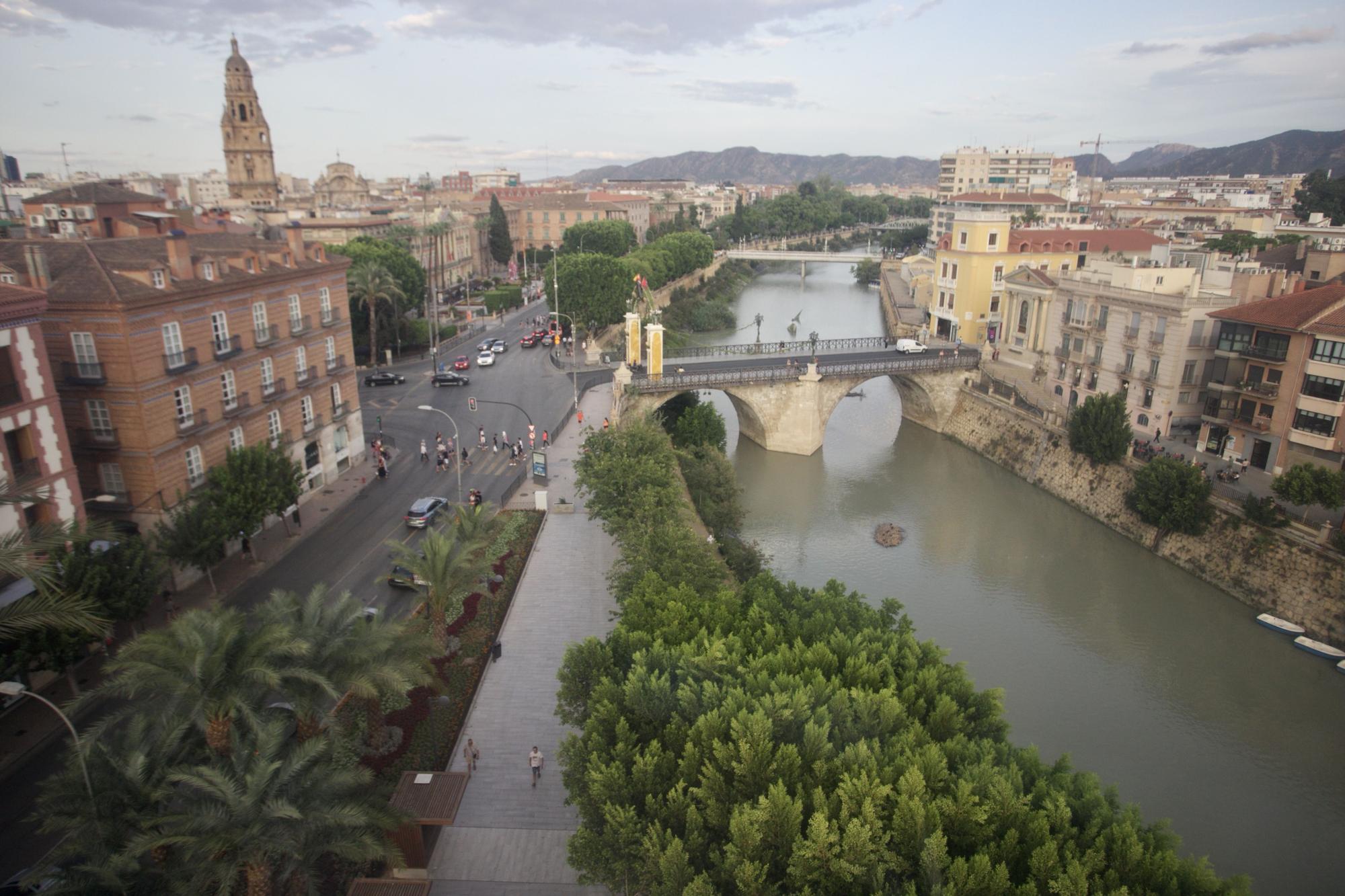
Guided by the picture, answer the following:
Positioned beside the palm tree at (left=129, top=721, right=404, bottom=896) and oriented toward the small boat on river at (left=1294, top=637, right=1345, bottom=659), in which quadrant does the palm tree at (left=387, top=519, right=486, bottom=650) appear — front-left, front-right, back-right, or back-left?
front-left

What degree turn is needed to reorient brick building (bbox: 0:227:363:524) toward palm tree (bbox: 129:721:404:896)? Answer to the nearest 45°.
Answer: approximately 45° to its right

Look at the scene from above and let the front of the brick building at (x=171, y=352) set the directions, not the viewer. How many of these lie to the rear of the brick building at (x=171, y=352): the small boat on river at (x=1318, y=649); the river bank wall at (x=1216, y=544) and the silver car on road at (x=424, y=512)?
0

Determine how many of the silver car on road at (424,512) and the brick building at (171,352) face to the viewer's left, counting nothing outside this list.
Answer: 0

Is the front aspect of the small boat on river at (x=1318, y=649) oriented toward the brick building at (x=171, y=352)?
no

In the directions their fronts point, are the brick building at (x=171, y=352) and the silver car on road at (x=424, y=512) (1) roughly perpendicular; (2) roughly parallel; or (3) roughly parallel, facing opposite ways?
roughly perpendicular

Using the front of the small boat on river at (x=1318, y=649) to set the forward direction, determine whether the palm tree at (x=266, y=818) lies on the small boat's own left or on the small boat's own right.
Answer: on the small boat's own left

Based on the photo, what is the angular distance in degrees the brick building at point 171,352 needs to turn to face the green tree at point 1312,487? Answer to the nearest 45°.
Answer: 0° — it already faces it

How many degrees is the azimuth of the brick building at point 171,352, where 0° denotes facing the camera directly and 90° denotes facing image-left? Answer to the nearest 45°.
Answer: approximately 315°

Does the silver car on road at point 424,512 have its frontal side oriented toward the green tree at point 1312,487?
no

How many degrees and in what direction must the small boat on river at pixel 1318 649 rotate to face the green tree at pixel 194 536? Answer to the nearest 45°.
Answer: approximately 90° to its left

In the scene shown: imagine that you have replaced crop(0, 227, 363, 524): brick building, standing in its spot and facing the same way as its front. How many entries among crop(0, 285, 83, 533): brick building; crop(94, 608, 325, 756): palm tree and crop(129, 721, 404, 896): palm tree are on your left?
0

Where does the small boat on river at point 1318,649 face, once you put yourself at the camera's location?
facing away from the viewer and to the left of the viewer
